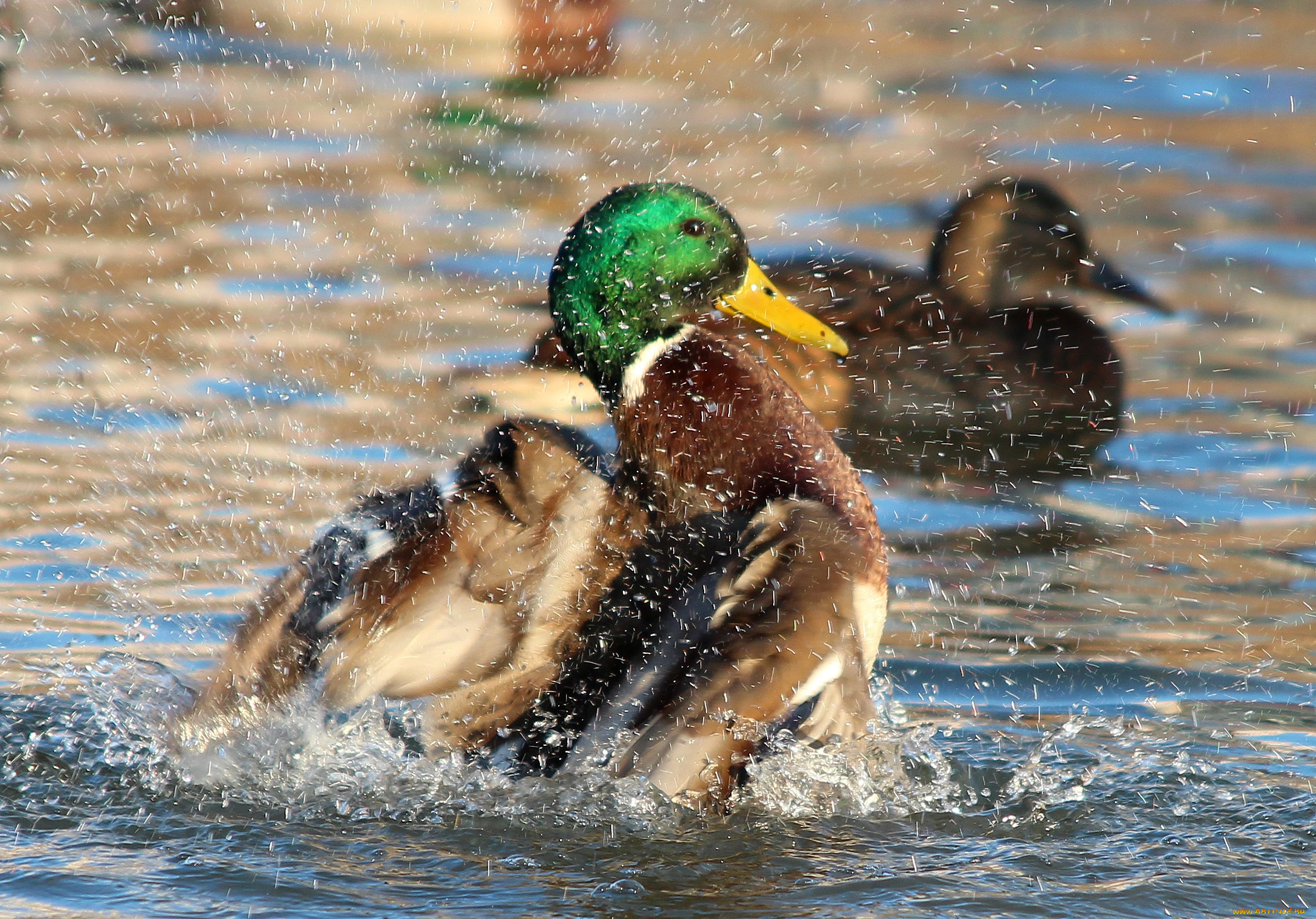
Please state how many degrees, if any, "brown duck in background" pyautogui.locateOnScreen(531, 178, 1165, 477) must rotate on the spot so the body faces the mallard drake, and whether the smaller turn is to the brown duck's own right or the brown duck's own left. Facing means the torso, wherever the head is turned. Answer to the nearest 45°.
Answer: approximately 90° to the brown duck's own right

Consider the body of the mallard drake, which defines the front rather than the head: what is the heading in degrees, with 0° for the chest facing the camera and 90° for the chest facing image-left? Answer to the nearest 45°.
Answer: approximately 225°

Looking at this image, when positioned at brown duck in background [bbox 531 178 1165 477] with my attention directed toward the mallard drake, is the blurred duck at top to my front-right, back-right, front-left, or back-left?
back-right

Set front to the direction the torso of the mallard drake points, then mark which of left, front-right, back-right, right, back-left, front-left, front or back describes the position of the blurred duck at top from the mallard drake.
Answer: front-left

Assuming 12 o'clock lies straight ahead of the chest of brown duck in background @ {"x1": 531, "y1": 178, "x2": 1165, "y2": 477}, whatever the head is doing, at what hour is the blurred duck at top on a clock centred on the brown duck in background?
The blurred duck at top is roughly at 8 o'clock from the brown duck in background.

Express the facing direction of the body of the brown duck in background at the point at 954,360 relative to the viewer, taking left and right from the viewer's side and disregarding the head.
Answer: facing to the right of the viewer
